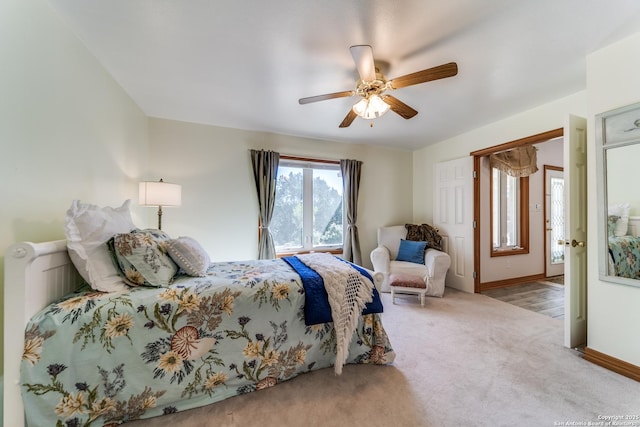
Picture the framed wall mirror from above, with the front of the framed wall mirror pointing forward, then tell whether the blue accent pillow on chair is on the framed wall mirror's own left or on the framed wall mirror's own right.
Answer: on the framed wall mirror's own right

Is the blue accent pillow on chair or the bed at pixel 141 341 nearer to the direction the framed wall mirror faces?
the bed

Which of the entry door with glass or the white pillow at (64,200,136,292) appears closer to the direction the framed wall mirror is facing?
the white pillow

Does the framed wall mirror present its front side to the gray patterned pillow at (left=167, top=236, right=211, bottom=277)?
yes

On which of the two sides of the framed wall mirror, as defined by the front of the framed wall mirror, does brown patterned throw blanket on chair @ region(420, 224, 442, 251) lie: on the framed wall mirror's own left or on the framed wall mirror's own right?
on the framed wall mirror's own right

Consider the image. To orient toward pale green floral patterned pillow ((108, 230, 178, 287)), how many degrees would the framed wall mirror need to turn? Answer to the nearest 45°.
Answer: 0° — it already faces it

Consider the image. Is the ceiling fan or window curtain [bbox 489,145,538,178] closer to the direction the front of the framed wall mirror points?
the ceiling fan

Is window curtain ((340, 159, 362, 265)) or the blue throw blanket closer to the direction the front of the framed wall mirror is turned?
the blue throw blanket

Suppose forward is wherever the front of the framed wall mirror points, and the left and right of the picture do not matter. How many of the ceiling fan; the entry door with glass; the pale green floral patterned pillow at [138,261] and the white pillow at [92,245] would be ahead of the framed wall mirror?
3

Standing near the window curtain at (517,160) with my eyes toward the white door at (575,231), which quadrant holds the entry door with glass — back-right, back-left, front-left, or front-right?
back-left

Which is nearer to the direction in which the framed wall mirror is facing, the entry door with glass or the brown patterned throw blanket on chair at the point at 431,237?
the brown patterned throw blanket on chair

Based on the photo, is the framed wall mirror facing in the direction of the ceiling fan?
yes

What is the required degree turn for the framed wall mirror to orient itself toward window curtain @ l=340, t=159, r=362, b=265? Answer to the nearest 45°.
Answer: approximately 45° to its right
